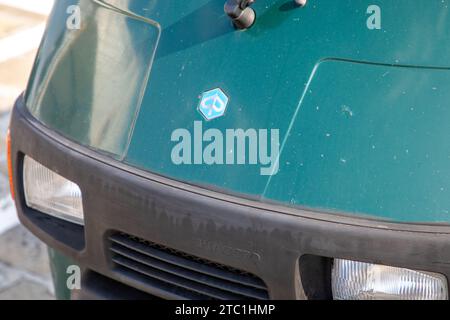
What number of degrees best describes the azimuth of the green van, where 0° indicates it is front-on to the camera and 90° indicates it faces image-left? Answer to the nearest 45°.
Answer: approximately 45°
